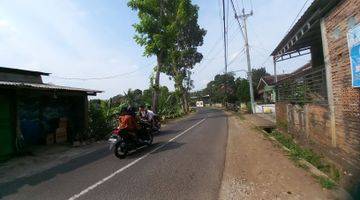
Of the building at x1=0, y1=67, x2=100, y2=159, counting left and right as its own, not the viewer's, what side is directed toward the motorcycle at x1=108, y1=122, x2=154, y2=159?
front

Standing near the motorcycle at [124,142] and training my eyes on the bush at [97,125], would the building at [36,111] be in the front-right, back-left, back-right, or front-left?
front-left

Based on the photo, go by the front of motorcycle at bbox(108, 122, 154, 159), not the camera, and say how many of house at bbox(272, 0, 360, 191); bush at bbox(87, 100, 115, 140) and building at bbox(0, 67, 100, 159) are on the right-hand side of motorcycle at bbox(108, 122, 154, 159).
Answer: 1

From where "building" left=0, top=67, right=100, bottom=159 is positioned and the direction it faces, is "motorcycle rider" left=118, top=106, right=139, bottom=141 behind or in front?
in front

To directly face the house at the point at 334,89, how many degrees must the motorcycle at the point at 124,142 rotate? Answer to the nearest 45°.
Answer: approximately 90° to its right

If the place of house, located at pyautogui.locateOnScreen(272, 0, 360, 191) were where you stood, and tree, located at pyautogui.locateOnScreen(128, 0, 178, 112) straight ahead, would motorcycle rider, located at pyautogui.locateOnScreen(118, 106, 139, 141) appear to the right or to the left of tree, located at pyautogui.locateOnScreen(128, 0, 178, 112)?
left

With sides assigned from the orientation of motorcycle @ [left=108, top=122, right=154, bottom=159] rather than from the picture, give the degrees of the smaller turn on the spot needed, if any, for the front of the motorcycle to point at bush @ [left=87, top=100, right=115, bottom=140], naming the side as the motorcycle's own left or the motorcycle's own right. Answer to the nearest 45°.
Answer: approximately 45° to the motorcycle's own left

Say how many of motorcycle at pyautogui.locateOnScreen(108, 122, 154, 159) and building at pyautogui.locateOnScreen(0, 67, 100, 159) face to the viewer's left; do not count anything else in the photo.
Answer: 0

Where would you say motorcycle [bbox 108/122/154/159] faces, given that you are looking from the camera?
facing away from the viewer and to the right of the viewer

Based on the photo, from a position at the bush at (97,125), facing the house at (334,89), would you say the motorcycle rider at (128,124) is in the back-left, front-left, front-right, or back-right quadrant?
front-right

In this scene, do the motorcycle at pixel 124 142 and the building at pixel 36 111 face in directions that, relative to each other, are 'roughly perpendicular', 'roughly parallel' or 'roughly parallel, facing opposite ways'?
roughly perpendicular

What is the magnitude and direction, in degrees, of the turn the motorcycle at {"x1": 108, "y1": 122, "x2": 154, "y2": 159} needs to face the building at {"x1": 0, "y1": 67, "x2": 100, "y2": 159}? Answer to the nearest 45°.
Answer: approximately 90° to its left

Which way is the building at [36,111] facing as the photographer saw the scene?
facing the viewer and to the right of the viewer
